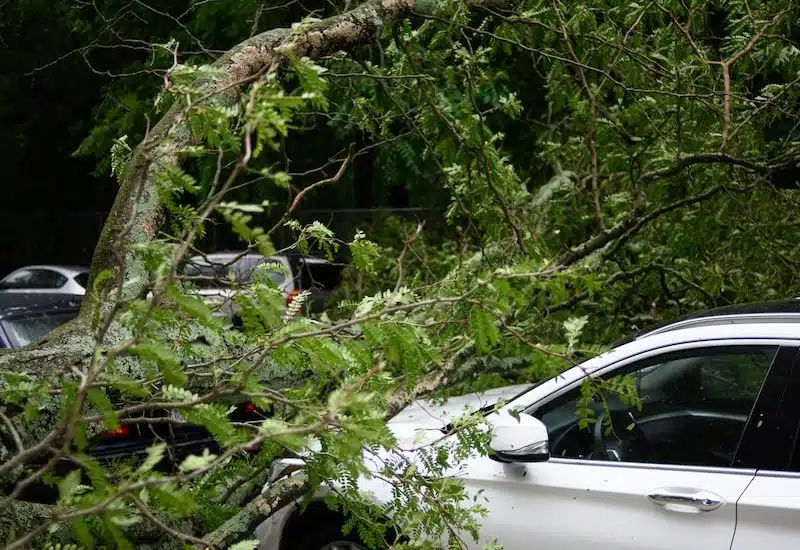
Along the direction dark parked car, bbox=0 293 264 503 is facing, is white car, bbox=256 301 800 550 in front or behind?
behind

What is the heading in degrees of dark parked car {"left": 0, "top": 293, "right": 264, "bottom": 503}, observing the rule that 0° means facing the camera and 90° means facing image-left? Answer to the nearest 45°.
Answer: approximately 135°

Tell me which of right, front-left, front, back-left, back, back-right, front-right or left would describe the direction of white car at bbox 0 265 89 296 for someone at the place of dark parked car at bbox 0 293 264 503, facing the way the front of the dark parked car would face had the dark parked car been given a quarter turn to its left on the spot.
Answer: back-right

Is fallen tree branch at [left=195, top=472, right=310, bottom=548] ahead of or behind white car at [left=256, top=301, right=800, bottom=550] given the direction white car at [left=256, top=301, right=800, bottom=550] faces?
ahead

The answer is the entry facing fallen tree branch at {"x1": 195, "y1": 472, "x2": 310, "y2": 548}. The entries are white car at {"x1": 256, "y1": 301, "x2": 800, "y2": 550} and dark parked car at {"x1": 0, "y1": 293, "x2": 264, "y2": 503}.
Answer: the white car

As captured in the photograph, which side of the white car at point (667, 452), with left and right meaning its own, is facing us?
left

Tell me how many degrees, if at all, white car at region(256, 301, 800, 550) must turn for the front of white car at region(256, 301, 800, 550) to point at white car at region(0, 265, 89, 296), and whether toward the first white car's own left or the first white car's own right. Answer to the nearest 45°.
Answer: approximately 45° to the first white car's own right

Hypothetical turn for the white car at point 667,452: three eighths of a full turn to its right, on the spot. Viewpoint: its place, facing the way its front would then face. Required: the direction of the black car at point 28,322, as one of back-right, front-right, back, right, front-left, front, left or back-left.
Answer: left
